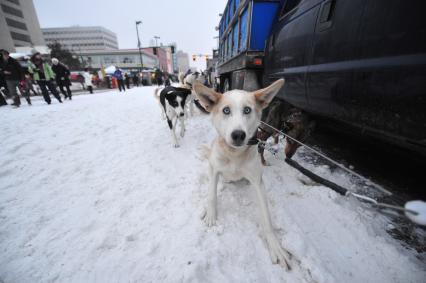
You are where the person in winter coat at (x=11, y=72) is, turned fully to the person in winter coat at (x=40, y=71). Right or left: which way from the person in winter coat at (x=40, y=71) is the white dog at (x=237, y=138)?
right

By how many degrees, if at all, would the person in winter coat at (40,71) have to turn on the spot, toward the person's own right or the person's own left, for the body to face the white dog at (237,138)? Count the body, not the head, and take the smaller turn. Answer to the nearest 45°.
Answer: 0° — they already face it

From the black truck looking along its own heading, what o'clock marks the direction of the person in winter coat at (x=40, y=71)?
The person in winter coat is roughly at 5 o'clock from the black truck.

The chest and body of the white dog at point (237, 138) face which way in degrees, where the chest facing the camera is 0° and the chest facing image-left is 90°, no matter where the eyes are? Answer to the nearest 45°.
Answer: approximately 0°

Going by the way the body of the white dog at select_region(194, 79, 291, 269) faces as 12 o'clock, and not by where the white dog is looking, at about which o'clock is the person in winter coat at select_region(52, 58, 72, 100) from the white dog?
The person in winter coat is roughly at 4 o'clock from the white dog.

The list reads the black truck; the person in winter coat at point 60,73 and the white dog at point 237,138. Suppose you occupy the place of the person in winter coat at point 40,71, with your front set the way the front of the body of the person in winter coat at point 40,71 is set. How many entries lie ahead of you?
2

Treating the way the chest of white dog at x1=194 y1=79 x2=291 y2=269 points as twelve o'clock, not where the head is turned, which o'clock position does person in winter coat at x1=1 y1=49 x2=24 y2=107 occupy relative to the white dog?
The person in winter coat is roughly at 4 o'clock from the white dog.

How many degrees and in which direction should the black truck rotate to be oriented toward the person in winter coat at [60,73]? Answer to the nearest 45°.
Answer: approximately 135° to its right

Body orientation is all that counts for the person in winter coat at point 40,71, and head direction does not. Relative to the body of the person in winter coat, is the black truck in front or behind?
in front

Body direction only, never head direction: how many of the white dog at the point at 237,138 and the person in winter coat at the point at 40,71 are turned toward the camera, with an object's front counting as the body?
2

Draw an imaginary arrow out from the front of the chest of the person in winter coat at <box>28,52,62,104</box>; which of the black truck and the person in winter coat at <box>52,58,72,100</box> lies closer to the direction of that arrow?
the black truck

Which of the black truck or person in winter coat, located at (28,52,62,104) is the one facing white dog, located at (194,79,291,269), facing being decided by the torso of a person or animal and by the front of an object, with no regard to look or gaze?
the person in winter coat

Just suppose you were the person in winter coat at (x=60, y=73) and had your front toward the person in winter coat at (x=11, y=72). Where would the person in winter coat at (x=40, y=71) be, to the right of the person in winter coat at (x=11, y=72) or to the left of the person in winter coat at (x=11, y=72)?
left
